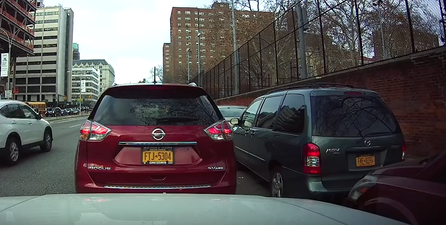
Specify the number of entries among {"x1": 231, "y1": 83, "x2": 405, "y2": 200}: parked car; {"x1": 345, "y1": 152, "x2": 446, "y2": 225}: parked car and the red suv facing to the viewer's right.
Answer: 0

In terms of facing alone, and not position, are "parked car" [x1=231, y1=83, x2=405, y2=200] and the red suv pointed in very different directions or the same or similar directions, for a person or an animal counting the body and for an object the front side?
same or similar directions

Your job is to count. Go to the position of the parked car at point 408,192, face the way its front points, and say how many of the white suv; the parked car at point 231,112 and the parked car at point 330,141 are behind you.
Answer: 0

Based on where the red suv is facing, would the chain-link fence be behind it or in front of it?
in front

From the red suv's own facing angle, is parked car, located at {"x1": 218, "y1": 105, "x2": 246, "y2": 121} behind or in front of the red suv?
in front

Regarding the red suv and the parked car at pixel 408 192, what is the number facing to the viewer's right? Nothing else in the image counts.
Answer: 0

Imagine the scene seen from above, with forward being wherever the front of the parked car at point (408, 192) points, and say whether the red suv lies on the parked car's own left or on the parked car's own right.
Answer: on the parked car's own left

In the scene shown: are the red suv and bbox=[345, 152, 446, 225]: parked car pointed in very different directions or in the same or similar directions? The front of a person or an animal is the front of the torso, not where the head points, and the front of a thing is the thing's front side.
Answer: same or similar directions

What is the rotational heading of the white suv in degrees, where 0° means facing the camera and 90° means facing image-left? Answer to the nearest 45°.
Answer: approximately 225°

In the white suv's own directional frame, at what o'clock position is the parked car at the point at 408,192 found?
The parked car is roughly at 4 o'clock from the white suv.

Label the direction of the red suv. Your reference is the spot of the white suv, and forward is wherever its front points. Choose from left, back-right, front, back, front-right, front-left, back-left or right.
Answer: back-right

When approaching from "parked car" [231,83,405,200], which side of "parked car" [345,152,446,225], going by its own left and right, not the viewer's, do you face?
front

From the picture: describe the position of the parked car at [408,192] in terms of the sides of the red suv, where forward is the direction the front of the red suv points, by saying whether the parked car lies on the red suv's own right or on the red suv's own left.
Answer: on the red suv's own right

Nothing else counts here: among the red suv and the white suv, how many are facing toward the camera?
0

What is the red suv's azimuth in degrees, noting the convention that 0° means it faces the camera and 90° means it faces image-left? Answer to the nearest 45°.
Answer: approximately 180°
